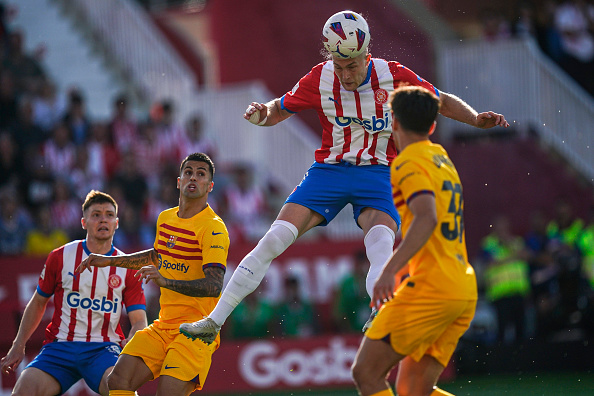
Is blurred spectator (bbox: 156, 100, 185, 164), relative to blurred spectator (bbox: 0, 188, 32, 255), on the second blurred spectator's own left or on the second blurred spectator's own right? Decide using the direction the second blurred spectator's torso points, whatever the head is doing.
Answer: on the second blurred spectator's own left

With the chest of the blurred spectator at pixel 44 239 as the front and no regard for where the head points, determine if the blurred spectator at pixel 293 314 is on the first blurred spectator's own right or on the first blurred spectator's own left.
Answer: on the first blurred spectator's own left

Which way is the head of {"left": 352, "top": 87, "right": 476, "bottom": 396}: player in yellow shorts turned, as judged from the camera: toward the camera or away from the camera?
away from the camera

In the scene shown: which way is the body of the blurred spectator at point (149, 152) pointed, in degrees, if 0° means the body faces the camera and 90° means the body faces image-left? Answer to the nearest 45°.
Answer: approximately 0°

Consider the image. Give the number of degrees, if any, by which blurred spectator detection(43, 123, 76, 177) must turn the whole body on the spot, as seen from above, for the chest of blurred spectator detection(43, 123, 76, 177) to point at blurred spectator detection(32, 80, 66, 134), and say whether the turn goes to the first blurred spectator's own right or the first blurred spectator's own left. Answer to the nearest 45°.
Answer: approximately 180°

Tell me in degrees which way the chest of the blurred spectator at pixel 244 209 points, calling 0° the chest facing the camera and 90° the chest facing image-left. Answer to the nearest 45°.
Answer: approximately 0°
